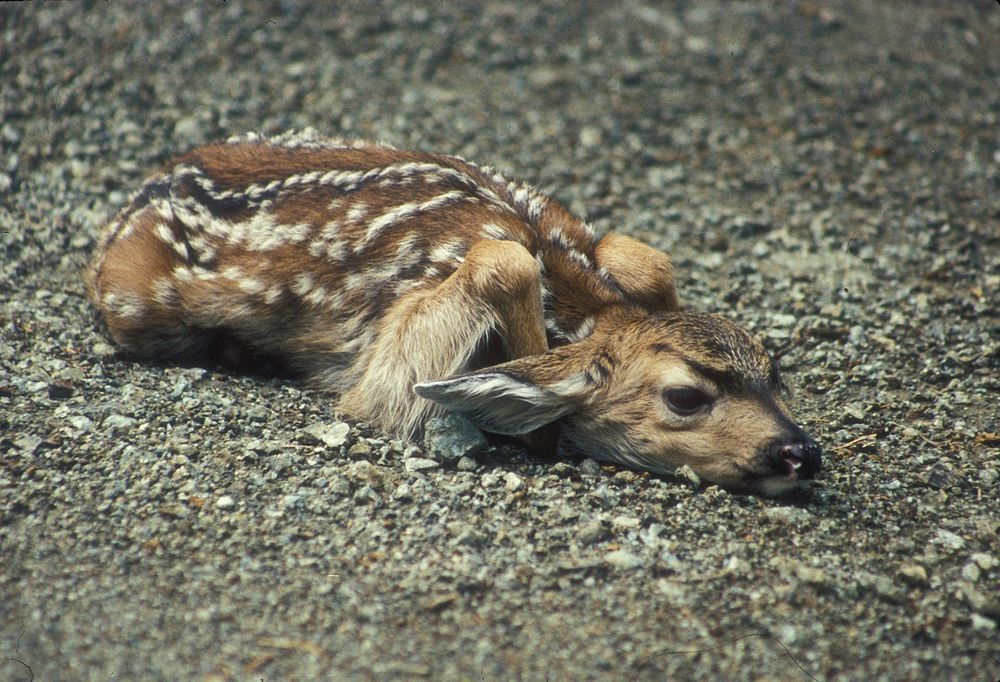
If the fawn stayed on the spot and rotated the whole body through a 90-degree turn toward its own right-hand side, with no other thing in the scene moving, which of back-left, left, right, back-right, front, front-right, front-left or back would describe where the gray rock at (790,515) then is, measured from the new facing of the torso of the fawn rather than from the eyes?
left

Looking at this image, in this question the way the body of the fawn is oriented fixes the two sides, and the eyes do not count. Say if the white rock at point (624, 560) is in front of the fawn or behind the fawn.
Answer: in front

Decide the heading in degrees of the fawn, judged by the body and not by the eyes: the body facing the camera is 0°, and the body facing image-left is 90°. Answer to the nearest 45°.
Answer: approximately 315°
